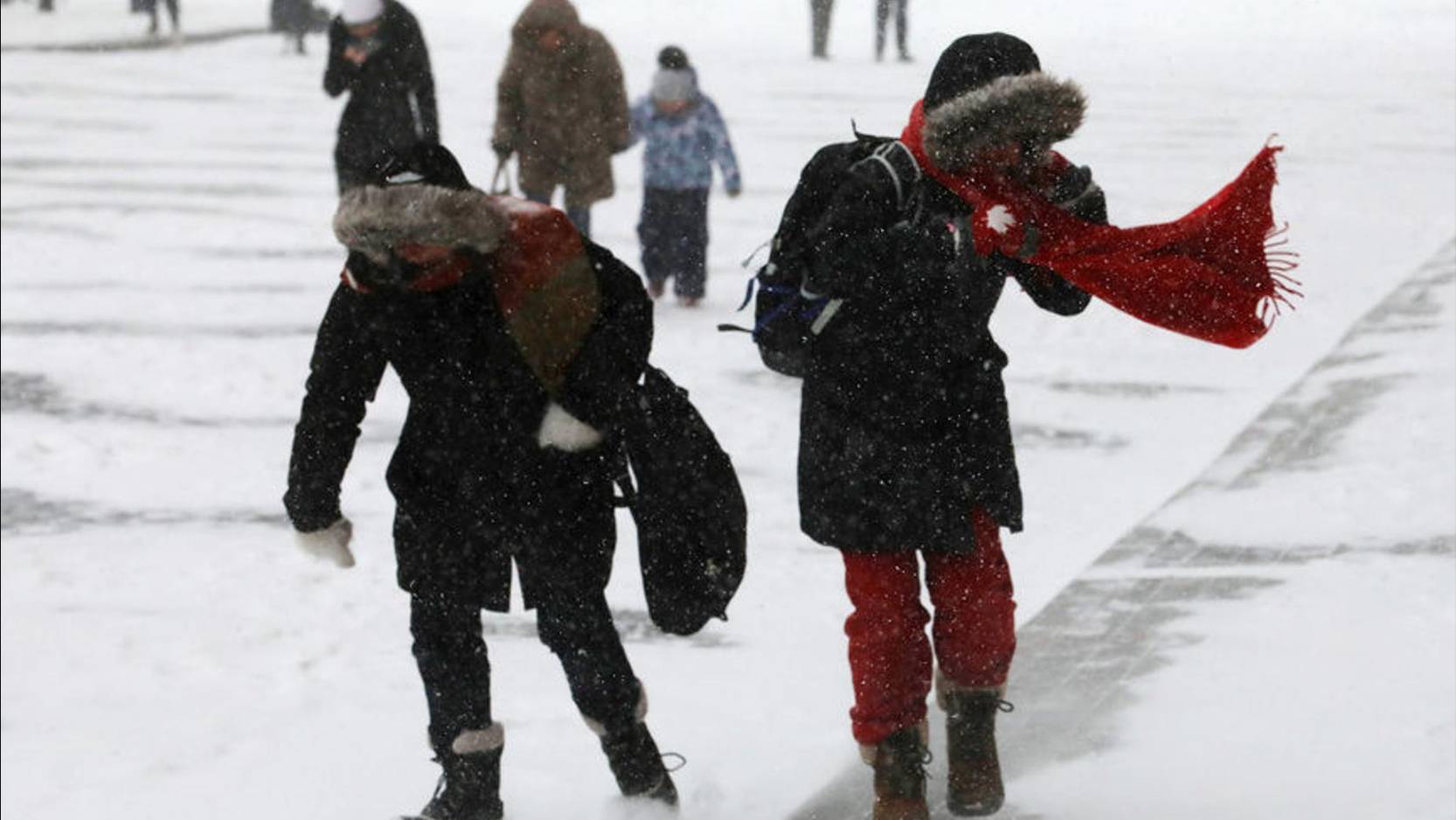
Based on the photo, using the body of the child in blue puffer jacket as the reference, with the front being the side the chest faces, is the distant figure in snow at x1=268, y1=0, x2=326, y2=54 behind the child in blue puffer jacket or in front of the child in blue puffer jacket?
behind

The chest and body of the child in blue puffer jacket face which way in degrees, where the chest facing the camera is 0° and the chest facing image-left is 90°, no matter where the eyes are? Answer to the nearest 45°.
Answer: approximately 0°

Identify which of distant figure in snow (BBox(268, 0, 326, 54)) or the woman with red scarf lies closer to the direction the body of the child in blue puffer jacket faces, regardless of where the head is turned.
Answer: the woman with red scarf

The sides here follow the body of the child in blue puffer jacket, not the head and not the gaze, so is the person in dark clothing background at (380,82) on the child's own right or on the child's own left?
on the child's own right

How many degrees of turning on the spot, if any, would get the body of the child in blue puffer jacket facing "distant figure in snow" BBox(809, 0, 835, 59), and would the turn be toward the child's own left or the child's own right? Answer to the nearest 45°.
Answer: approximately 180°

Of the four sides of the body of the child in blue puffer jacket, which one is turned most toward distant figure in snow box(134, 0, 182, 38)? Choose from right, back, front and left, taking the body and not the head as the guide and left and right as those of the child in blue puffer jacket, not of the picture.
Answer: back

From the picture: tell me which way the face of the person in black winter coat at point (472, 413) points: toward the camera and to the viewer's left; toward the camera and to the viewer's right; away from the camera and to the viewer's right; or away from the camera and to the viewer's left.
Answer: toward the camera and to the viewer's left

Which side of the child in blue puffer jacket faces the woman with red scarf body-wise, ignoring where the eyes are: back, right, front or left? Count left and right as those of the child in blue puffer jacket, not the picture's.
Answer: front

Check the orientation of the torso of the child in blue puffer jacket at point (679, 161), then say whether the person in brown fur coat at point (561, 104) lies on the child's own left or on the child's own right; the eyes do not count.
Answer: on the child's own right

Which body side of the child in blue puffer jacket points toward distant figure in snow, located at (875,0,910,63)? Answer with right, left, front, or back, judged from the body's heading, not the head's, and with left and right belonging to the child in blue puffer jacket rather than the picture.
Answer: back
